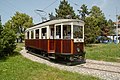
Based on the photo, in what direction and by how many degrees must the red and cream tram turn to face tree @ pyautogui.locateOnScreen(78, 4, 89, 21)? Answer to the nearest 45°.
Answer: approximately 135° to its left

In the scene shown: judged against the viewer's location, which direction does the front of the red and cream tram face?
facing the viewer and to the right of the viewer

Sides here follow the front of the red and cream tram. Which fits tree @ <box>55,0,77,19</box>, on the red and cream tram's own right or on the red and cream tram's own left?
on the red and cream tram's own left
